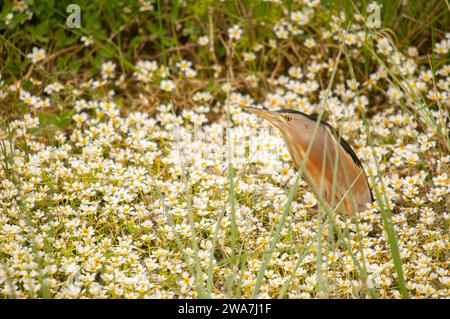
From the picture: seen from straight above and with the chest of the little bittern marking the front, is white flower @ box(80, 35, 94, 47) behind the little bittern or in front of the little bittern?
in front

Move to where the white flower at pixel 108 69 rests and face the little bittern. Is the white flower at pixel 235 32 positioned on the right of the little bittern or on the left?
left

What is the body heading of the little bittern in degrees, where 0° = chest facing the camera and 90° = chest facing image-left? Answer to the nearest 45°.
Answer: approximately 90°

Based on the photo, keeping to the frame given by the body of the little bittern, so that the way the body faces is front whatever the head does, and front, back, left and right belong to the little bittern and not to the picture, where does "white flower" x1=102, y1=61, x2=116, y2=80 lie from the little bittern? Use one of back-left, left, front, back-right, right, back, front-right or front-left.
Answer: front-right

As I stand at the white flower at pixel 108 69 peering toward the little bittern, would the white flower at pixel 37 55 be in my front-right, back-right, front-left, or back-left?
back-right

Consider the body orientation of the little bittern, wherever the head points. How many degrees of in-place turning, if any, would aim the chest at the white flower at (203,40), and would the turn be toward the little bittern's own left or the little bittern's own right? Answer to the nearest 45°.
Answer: approximately 45° to the little bittern's own right

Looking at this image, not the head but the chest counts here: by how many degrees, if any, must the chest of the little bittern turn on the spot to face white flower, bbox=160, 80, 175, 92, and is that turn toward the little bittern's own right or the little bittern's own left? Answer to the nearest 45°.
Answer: approximately 45° to the little bittern's own right
